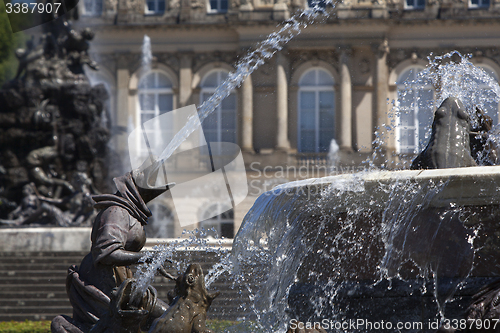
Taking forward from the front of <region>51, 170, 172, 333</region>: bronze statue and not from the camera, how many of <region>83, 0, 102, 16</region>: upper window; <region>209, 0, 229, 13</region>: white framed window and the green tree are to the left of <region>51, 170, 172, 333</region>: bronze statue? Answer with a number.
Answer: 3

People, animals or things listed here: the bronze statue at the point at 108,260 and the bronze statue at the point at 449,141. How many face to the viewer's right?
1

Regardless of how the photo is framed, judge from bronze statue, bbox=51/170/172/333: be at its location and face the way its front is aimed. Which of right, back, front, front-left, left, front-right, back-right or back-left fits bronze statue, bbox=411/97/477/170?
front

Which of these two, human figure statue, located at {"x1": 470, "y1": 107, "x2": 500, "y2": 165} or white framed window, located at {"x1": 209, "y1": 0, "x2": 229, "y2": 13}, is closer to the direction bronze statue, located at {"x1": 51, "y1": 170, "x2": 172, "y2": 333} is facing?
the human figure statue

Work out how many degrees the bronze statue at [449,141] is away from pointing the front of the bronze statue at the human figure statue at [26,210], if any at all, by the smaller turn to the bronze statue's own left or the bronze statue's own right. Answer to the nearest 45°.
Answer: approximately 45° to the bronze statue's own left

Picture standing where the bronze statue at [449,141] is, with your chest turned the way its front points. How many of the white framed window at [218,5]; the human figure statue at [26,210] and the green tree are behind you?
0

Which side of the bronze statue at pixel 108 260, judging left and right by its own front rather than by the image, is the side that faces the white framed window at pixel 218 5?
left

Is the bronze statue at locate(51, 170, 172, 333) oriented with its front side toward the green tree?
no

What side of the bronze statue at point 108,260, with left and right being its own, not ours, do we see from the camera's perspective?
right
